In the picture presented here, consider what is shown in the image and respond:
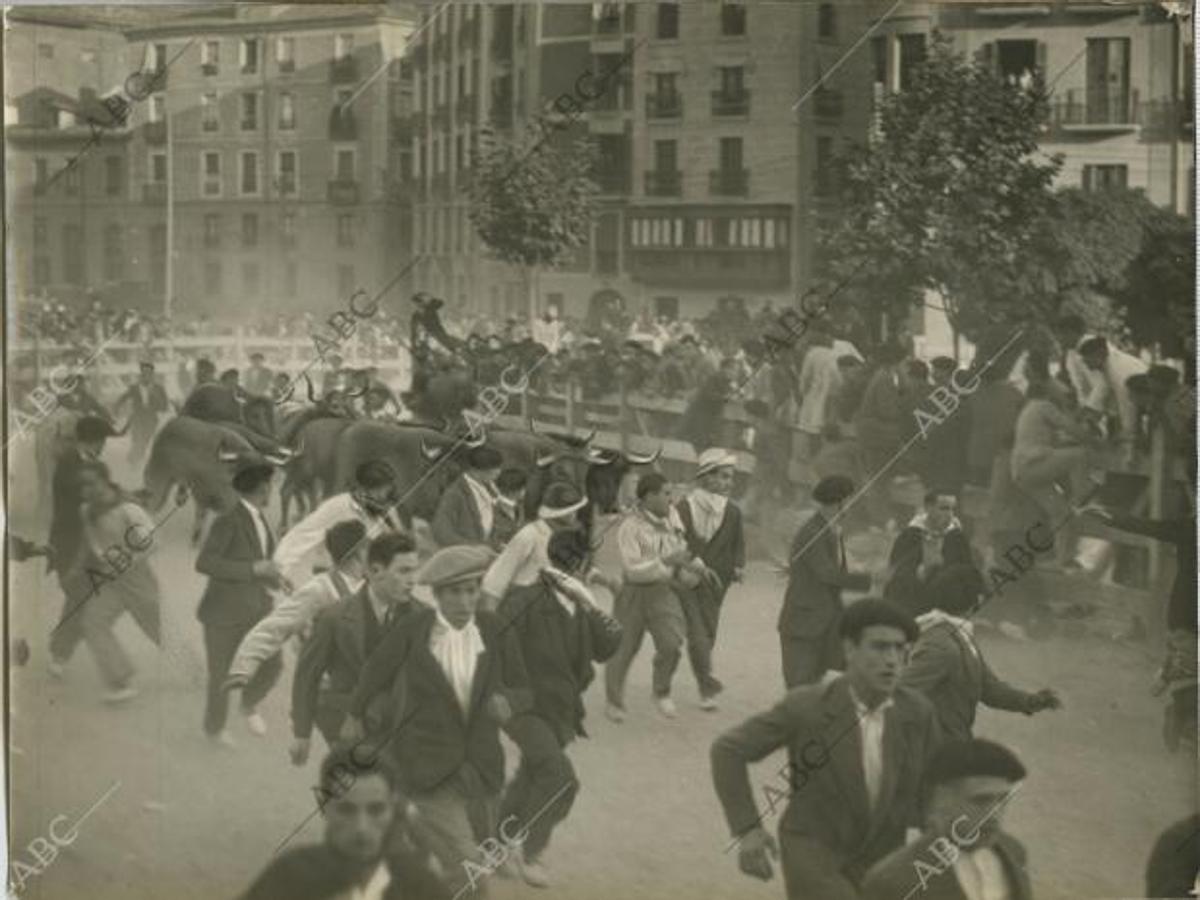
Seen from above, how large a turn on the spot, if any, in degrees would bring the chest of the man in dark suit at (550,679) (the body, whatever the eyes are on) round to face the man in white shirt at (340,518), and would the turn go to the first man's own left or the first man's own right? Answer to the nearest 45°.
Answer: approximately 135° to the first man's own right

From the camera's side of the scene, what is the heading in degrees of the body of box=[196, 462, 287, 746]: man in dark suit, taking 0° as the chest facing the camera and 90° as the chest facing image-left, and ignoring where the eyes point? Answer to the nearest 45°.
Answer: approximately 315°

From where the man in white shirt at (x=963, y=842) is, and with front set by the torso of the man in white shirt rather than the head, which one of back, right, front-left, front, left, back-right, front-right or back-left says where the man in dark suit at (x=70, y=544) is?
back-right

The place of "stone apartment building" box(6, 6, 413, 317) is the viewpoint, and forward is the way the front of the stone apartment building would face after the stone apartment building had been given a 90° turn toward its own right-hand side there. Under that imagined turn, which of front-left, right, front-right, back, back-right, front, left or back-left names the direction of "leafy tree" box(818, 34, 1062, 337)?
back

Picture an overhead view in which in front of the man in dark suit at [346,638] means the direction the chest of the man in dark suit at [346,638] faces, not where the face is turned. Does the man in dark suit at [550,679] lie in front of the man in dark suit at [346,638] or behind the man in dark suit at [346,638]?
in front

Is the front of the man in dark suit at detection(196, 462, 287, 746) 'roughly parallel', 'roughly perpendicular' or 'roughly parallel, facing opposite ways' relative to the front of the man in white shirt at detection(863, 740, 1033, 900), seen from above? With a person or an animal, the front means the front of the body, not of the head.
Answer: roughly parallel
